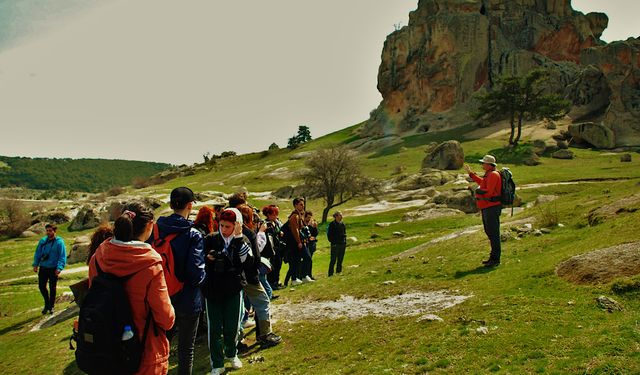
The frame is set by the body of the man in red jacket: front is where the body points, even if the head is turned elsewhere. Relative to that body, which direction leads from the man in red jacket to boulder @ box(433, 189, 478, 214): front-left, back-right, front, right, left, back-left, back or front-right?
right

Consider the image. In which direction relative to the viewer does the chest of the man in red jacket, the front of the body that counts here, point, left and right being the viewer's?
facing to the left of the viewer

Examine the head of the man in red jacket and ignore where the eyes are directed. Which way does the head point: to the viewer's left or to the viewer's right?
to the viewer's left

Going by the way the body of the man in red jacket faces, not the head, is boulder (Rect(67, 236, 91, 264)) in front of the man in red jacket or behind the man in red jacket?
in front

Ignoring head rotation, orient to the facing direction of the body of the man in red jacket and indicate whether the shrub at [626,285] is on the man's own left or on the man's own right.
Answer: on the man's own left

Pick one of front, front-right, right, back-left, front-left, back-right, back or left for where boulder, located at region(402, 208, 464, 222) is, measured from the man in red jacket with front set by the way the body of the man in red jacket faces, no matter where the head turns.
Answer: right

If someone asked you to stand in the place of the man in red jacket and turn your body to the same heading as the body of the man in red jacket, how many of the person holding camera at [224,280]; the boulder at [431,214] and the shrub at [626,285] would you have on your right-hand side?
1

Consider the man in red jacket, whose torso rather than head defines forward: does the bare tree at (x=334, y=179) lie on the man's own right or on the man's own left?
on the man's own right

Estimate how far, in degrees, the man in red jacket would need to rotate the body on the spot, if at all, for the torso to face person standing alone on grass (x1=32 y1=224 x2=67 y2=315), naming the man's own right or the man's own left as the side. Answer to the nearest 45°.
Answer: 0° — they already face them

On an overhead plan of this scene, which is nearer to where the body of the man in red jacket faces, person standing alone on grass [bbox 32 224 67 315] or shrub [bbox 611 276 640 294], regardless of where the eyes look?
the person standing alone on grass
